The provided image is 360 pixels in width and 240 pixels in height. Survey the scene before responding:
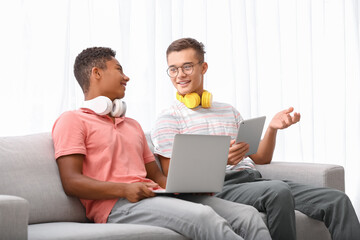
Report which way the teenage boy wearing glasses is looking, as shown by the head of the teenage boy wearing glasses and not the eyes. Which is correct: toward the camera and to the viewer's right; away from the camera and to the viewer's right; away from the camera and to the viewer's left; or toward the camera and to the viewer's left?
toward the camera and to the viewer's left

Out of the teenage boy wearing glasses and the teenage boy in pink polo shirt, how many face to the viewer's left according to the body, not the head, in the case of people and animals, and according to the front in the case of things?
0

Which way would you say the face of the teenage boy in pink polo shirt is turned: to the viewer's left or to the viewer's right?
to the viewer's right

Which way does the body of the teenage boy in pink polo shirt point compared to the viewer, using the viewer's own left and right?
facing the viewer and to the right of the viewer

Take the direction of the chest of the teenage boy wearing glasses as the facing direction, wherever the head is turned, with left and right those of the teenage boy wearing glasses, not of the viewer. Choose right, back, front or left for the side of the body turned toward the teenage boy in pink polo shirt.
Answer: right
